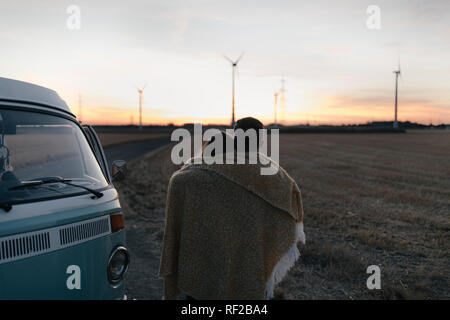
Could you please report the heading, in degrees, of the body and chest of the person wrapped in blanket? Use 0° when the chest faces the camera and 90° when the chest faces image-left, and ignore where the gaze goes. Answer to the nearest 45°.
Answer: approximately 180°

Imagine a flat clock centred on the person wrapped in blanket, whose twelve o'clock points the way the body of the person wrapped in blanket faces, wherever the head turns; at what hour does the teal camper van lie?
The teal camper van is roughly at 9 o'clock from the person wrapped in blanket.
